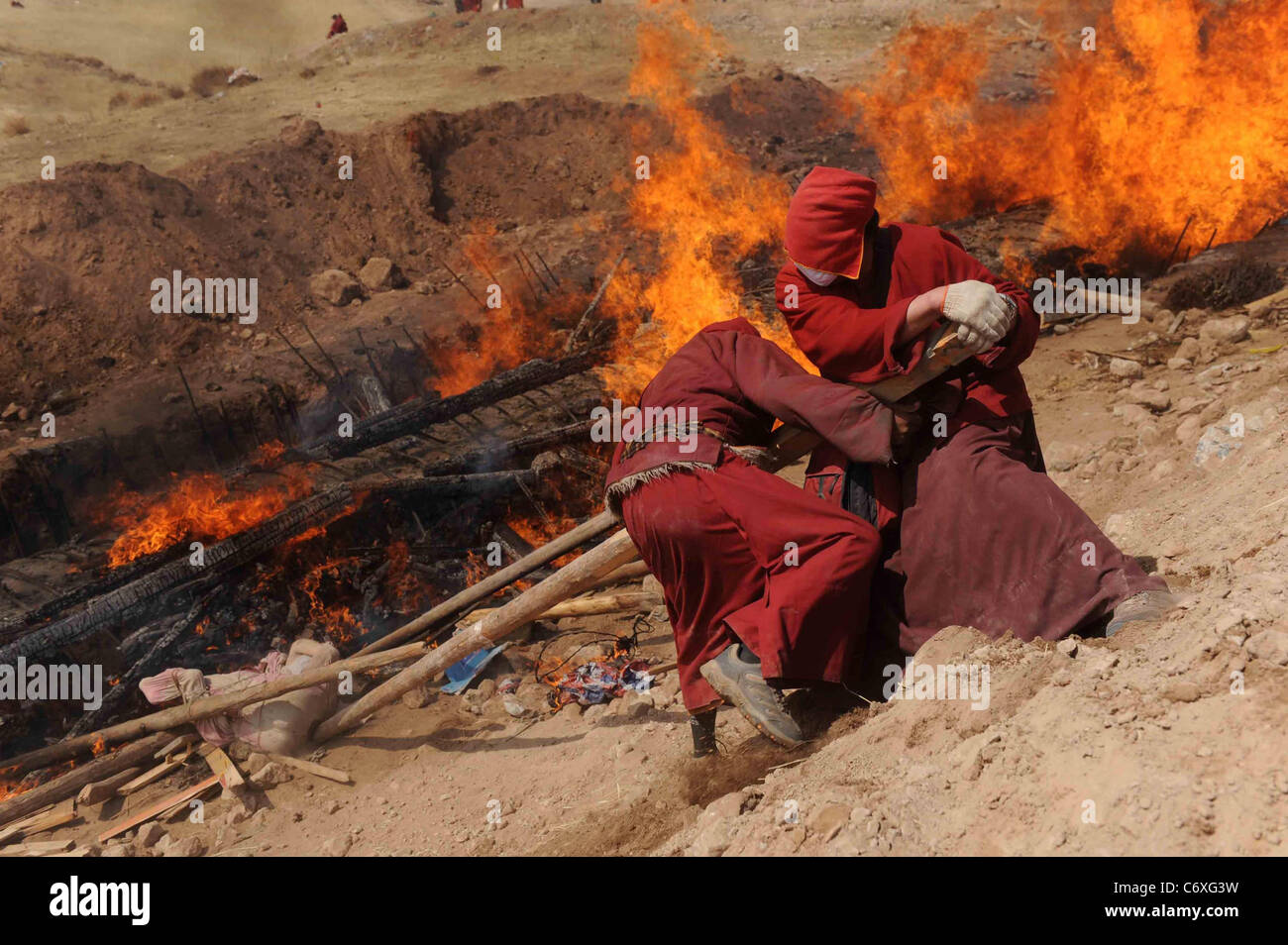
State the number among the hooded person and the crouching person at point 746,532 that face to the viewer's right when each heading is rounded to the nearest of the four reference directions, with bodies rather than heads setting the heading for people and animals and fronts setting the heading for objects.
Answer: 1

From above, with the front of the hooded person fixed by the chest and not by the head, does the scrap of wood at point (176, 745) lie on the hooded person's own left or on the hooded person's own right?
on the hooded person's own right

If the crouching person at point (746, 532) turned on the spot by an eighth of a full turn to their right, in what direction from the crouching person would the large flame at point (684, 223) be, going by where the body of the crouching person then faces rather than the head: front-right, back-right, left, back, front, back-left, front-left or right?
back-left

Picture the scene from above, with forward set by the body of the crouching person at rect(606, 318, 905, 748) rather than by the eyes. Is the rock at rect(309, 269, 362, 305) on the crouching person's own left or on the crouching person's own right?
on the crouching person's own left

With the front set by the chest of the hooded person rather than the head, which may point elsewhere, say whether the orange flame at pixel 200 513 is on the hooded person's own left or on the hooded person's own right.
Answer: on the hooded person's own right

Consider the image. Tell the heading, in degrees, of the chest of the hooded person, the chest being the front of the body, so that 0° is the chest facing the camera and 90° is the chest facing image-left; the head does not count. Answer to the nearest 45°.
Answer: approximately 45°

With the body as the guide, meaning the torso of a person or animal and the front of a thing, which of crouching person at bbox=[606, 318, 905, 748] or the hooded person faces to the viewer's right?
the crouching person

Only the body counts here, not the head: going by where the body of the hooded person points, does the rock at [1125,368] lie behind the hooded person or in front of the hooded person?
behind

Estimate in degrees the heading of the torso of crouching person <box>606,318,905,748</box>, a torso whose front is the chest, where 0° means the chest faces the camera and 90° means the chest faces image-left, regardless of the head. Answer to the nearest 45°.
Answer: approximately 270°
